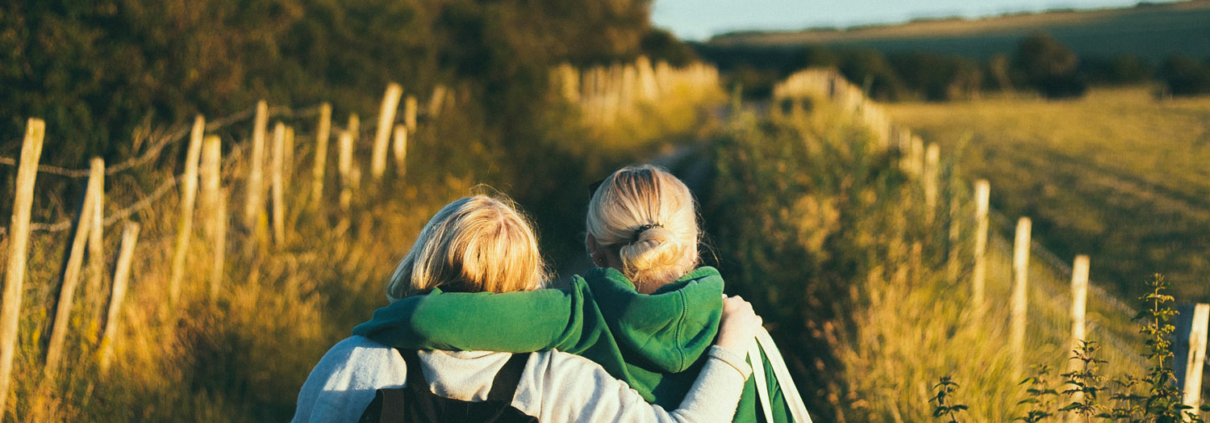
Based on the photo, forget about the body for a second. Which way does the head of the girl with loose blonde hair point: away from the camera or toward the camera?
away from the camera

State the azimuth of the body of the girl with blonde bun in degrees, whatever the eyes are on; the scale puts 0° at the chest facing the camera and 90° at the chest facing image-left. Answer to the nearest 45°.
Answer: approximately 180°

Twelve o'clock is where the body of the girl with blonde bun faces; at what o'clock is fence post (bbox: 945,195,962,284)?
The fence post is roughly at 1 o'clock from the girl with blonde bun.

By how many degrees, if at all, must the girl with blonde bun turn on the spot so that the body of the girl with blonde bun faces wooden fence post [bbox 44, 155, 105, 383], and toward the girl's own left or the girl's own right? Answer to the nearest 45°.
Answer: approximately 45° to the girl's own left

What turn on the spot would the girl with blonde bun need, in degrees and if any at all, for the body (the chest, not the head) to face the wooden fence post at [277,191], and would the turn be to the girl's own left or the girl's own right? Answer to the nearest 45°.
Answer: approximately 45° to the girl's own left

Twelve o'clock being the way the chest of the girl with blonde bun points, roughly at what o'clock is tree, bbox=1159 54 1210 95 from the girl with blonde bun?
The tree is roughly at 1 o'clock from the girl with blonde bun.

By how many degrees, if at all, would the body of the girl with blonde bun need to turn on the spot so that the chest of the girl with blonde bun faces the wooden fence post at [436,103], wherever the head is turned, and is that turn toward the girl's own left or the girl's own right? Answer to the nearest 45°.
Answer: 0° — they already face it

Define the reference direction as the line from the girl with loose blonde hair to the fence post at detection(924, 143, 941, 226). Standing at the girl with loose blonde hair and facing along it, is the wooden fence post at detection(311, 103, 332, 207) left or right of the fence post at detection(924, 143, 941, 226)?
left
